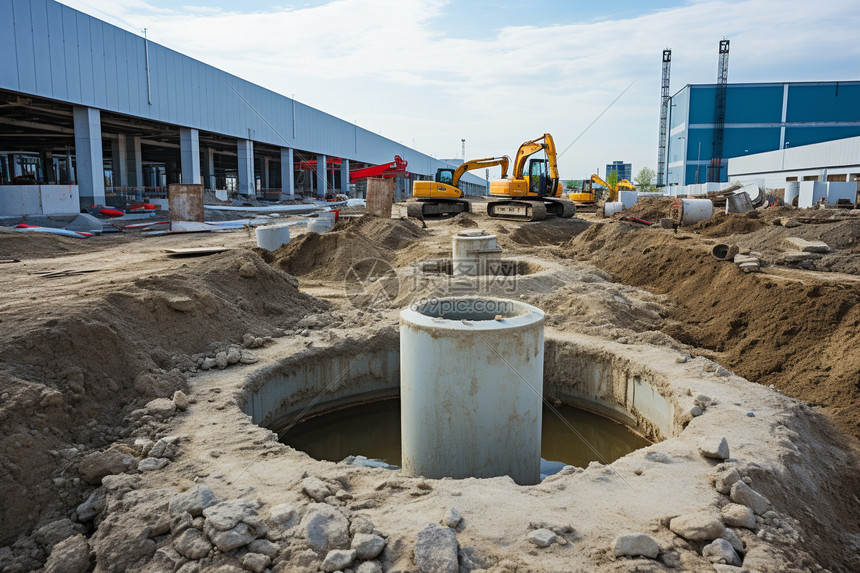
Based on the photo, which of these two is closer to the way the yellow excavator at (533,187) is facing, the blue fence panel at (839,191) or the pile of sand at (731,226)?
the pile of sand

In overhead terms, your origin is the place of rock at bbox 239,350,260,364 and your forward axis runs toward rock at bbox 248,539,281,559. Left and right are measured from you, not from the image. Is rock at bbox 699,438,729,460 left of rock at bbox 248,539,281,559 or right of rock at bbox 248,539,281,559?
left

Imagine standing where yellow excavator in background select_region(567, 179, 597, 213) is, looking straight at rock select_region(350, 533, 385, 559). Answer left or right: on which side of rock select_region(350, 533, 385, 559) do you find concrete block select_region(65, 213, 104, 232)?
right

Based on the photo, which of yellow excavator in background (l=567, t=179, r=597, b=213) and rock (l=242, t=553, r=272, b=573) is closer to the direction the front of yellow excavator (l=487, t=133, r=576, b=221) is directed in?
the rock

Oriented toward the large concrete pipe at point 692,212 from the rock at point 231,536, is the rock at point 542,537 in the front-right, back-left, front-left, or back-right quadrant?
front-right

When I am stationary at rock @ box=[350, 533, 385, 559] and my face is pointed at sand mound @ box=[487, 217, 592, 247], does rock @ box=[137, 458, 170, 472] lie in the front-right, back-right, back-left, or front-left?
front-left

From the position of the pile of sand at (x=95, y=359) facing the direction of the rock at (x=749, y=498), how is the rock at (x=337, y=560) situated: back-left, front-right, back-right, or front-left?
front-right
